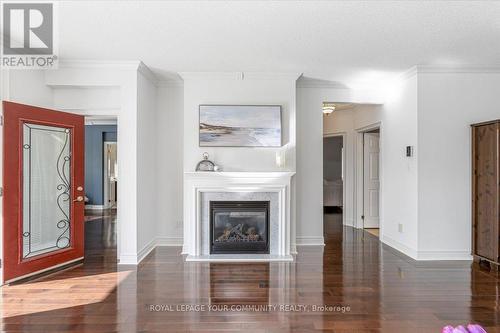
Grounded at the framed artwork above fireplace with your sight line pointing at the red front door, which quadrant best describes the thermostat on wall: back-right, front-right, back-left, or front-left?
back-left

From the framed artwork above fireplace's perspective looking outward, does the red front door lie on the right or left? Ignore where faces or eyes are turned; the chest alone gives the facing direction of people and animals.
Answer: on its right

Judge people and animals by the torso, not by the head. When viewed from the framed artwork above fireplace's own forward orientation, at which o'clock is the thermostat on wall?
The thermostat on wall is roughly at 9 o'clock from the framed artwork above fireplace.

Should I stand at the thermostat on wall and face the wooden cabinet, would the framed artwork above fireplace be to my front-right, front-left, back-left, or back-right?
back-right

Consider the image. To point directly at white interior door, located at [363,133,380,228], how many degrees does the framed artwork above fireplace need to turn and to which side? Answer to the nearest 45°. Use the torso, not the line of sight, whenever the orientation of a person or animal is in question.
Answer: approximately 135° to its left

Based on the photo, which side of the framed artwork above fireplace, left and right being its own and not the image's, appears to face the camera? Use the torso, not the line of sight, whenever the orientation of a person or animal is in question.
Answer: front

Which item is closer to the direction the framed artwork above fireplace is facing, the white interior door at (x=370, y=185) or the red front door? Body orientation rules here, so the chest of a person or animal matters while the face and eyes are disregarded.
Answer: the red front door

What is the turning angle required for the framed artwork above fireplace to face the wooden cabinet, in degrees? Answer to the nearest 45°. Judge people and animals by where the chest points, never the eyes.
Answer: approximately 90° to its left

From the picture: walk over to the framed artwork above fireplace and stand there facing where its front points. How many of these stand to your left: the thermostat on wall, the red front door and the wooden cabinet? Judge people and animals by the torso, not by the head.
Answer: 2
